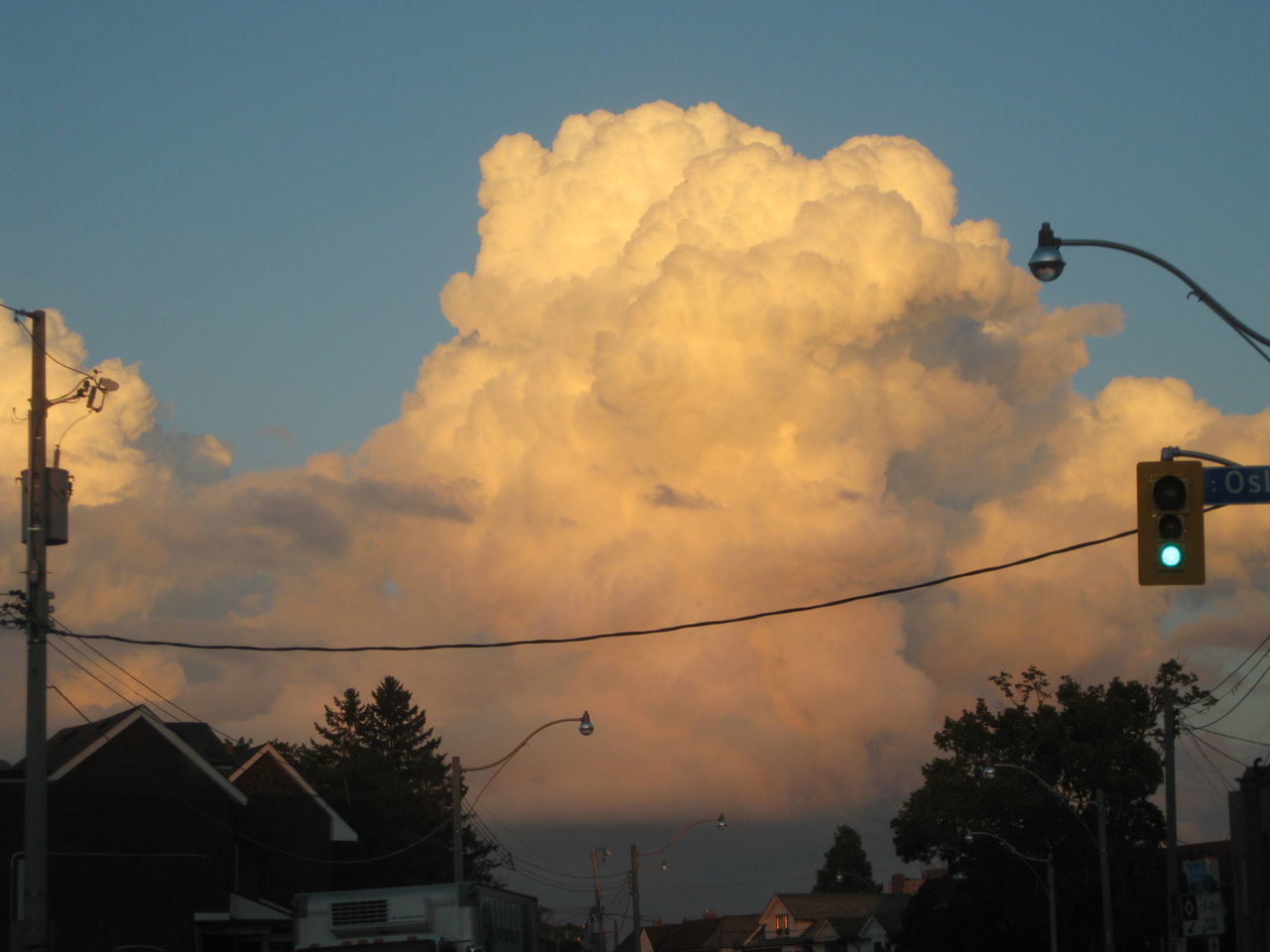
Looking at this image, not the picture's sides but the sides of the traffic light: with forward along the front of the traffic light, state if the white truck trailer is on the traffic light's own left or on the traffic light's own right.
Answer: on the traffic light's own right

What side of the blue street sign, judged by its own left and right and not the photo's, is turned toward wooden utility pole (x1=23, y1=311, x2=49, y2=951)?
right

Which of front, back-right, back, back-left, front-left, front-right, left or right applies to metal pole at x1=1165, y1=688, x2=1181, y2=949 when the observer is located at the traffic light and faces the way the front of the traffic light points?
back

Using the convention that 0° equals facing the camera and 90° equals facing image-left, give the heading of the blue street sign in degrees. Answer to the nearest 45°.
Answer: approximately 0°
